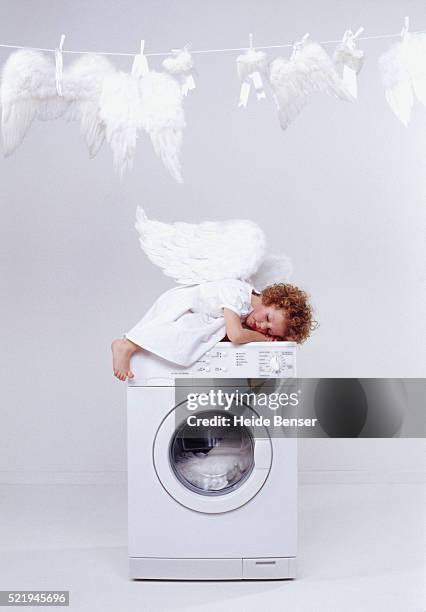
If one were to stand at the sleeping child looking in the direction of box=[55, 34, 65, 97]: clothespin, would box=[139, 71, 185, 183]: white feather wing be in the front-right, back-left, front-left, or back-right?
front-right

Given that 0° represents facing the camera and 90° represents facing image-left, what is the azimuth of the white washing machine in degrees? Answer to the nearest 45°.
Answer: approximately 0°

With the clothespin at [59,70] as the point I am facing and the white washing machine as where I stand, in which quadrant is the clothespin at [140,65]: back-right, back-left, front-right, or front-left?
front-right
